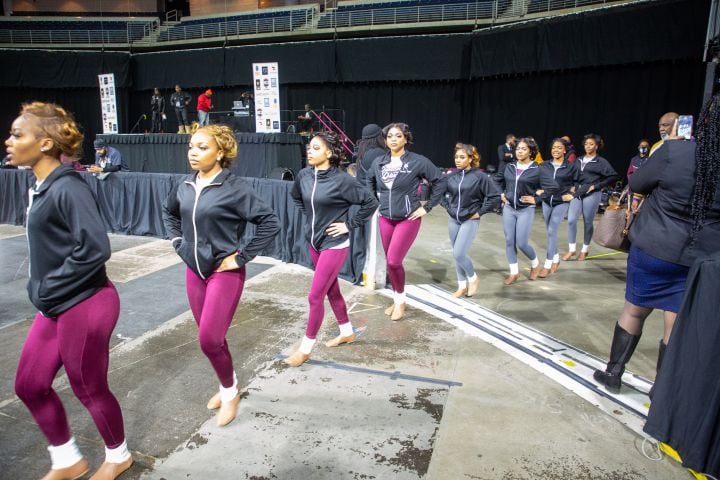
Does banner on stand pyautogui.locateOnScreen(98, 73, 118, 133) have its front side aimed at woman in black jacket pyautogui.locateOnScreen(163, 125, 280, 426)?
yes

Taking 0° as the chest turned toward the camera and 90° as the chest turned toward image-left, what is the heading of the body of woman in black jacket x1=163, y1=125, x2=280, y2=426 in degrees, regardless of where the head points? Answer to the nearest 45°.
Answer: approximately 45°

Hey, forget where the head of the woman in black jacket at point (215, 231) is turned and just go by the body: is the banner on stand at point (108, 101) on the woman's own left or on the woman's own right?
on the woman's own right

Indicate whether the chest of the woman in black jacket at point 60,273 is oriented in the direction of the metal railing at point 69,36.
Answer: no

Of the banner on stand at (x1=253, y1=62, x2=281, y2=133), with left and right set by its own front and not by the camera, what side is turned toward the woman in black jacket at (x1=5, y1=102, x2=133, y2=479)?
front

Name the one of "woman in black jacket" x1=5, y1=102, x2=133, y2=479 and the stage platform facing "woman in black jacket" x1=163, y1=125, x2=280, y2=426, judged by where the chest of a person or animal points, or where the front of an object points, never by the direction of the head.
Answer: the stage platform

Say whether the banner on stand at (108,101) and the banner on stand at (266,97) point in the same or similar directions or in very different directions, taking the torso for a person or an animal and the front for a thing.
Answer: same or similar directions

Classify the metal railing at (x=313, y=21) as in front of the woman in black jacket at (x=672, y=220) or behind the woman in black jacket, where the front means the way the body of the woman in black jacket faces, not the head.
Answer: in front

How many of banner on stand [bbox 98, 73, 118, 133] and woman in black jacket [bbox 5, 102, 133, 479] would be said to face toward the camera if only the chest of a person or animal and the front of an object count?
1

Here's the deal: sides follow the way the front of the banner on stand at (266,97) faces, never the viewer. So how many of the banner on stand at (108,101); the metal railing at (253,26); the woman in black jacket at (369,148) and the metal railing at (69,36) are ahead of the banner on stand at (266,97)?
1

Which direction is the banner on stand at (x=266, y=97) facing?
toward the camera

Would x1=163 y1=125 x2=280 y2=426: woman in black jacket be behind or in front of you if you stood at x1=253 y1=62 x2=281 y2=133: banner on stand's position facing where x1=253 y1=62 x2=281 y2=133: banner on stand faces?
in front

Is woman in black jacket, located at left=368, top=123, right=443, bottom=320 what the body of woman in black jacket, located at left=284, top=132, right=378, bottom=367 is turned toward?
no

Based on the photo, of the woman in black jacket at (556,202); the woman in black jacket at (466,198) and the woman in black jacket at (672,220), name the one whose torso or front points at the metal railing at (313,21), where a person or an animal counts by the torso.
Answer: the woman in black jacket at (672,220)

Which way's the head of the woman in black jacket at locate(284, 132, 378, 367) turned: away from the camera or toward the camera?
toward the camera

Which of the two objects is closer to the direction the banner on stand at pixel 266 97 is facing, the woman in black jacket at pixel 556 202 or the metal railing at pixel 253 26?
the woman in black jacket

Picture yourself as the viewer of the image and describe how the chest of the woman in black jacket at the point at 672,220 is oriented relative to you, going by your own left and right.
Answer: facing away from the viewer and to the left of the viewer

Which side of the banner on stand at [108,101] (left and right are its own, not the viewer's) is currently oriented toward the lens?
front

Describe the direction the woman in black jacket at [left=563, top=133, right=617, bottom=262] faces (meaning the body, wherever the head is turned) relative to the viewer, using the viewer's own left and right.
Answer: facing the viewer and to the left of the viewer

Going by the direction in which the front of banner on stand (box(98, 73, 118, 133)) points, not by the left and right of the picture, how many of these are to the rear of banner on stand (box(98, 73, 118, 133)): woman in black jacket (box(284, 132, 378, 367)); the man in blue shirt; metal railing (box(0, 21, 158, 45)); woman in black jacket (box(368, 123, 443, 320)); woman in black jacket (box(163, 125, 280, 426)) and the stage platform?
1

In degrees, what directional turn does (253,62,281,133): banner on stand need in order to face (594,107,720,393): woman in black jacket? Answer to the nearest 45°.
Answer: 0° — it already faces them
